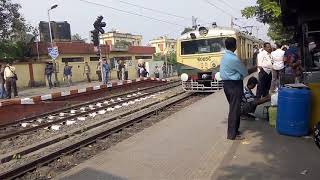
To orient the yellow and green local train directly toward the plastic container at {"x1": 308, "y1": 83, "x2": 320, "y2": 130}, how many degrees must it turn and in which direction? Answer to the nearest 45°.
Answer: approximately 45° to its left

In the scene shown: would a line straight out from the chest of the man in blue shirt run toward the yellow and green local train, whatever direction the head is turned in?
no

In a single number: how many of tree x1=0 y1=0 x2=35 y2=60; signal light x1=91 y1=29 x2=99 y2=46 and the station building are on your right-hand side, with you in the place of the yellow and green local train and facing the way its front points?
3

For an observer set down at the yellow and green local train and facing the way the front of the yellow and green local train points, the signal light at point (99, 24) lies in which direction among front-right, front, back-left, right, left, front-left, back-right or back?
right

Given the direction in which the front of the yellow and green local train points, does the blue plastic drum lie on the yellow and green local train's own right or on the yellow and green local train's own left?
on the yellow and green local train's own left

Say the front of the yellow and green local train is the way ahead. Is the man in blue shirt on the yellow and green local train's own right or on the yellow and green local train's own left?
on the yellow and green local train's own left

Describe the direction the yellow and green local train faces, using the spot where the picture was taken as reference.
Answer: facing the viewer and to the left of the viewer

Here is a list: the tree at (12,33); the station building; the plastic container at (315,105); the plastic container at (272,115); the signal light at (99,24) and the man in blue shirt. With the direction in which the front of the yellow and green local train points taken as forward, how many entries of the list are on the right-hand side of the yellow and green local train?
3

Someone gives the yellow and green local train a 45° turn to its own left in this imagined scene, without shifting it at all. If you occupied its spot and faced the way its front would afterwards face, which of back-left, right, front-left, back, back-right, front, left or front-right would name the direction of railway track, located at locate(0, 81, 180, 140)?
front-right

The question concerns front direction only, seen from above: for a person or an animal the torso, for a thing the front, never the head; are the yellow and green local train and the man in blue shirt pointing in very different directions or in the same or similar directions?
very different directions
